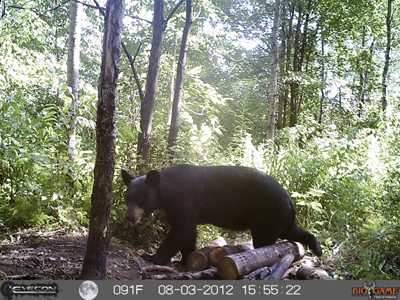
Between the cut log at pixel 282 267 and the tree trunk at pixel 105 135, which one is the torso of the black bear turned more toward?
the tree trunk

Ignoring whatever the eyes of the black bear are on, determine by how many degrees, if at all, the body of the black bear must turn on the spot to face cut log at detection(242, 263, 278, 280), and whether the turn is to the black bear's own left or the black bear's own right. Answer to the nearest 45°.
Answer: approximately 135° to the black bear's own left

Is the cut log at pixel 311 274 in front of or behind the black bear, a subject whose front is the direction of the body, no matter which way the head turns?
behind

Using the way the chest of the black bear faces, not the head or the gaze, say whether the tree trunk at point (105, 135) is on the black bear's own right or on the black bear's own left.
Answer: on the black bear's own left

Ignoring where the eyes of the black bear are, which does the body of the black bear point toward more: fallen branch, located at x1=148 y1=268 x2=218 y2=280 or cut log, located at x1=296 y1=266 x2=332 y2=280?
the fallen branch

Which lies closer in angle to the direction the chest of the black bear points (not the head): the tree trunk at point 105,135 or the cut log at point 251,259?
the tree trunk

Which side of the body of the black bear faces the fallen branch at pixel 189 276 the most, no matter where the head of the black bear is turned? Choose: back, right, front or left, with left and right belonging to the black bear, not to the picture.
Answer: left

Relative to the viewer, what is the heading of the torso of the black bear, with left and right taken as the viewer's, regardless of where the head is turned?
facing to the left of the viewer
